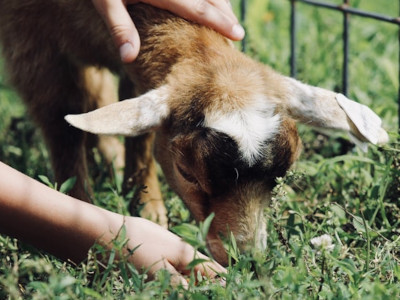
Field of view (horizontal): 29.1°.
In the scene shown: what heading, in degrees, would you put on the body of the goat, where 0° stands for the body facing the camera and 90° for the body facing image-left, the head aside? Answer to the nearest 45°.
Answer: approximately 315°
